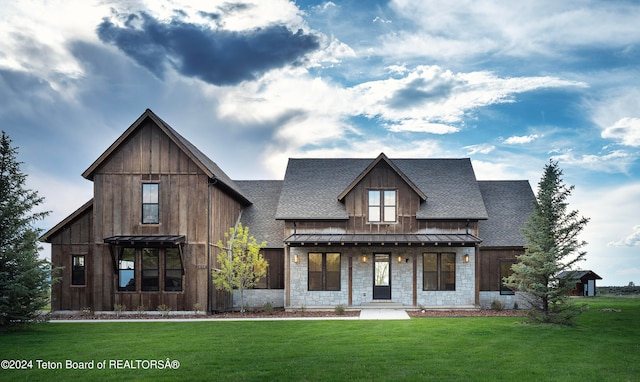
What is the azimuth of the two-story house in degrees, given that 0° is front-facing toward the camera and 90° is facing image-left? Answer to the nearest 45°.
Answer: approximately 0°

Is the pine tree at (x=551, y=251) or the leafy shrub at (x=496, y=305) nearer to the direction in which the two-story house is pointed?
the pine tree
